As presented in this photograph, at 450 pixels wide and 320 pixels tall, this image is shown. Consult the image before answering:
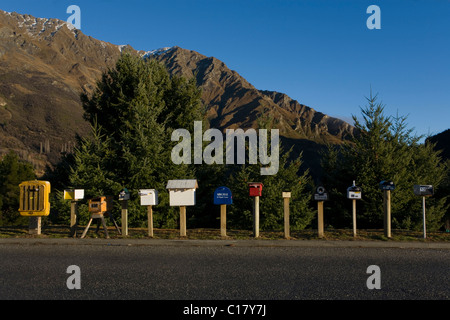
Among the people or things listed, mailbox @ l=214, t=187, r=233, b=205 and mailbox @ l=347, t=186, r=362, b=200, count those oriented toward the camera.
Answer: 2

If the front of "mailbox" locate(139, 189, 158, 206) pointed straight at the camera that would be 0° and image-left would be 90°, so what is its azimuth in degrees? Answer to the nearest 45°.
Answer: approximately 0°

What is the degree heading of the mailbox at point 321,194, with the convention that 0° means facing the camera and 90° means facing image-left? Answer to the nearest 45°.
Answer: approximately 0°

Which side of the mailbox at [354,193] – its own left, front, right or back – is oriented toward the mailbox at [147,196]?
right

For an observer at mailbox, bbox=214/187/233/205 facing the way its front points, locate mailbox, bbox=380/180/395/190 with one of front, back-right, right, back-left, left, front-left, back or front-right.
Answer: left

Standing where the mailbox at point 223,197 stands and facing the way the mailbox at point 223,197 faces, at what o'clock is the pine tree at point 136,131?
The pine tree is roughly at 5 o'clock from the mailbox.

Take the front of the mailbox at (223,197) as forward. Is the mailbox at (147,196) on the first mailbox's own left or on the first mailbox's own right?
on the first mailbox's own right

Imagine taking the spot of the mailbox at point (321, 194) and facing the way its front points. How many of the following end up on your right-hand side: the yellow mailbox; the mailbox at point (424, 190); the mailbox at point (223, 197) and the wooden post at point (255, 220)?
3
